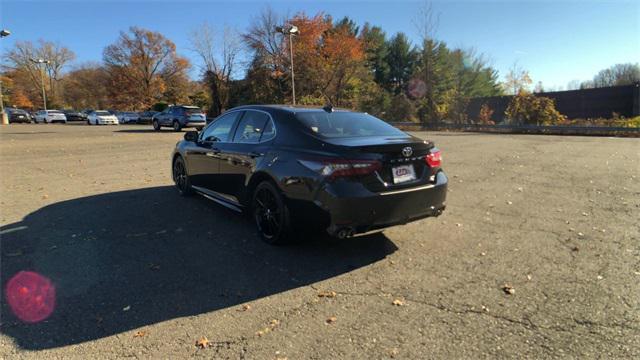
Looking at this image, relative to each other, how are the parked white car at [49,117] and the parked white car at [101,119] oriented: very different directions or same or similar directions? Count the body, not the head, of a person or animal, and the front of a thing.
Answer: same or similar directions

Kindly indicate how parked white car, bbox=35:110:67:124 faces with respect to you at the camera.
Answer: facing the viewer and to the right of the viewer

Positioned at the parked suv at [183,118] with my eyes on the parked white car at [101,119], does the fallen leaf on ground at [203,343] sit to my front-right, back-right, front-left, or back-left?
back-left

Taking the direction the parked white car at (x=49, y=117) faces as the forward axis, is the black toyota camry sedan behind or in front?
in front

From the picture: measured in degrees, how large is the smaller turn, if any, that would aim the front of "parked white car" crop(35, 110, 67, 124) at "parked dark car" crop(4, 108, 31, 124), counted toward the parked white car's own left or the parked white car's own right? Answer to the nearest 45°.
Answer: approximately 90° to the parked white car's own left

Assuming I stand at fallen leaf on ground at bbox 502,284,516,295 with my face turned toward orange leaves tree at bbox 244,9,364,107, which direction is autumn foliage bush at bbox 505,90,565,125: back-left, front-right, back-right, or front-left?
front-right

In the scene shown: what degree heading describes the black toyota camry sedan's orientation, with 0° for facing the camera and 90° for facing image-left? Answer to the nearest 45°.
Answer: approximately 135°

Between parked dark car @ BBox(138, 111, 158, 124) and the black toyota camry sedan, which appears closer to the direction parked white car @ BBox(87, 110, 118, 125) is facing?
the black toyota camry sedan

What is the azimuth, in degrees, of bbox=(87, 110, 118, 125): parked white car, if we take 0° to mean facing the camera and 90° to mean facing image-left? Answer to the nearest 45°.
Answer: approximately 315°

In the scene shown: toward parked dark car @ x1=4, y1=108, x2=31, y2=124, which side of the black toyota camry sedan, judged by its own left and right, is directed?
front

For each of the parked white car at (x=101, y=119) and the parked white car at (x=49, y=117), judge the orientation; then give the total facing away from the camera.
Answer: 0

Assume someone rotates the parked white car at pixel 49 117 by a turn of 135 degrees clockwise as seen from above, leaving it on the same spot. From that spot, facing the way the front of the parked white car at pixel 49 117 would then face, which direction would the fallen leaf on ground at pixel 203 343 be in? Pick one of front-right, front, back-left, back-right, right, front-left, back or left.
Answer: left

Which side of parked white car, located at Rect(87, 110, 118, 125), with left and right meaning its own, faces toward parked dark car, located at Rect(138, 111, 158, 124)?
left
